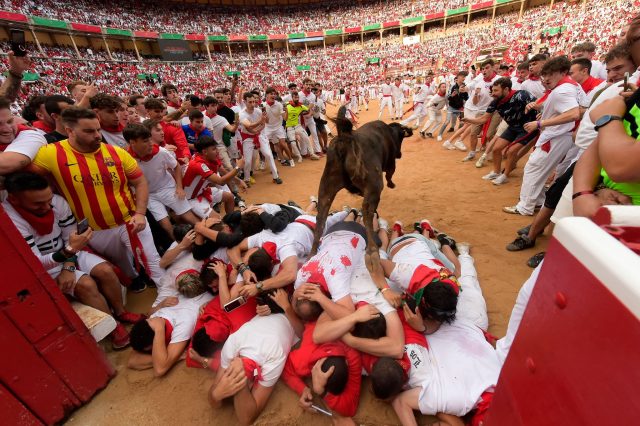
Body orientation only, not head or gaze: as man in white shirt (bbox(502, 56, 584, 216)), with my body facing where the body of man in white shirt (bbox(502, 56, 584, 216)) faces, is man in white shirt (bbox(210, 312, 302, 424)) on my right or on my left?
on my left

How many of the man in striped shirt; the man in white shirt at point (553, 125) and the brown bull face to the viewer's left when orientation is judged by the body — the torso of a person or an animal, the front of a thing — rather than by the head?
1

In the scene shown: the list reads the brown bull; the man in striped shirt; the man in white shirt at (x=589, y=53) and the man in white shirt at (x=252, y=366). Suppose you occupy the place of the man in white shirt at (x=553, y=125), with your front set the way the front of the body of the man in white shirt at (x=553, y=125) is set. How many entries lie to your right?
1

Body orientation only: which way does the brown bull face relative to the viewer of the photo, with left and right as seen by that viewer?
facing away from the viewer and to the right of the viewer

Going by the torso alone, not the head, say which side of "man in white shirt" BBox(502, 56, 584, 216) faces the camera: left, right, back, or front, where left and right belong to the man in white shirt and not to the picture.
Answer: left

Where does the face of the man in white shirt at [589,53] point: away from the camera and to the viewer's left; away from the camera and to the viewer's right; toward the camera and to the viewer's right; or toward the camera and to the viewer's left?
toward the camera and to the viewer's left

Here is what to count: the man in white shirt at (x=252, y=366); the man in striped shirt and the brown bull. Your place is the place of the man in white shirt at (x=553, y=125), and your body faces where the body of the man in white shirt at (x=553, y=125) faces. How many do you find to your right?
0

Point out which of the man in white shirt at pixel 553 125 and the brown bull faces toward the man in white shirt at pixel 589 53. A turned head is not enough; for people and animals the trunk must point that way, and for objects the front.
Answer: the brown bull

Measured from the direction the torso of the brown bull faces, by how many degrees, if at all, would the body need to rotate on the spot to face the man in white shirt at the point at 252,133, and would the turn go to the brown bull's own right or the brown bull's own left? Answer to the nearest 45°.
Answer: approximately 90° to the brown bull's own left

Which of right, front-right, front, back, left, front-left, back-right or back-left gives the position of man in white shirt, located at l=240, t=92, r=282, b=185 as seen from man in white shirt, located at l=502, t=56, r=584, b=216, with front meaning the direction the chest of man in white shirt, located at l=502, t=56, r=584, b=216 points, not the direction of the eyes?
front

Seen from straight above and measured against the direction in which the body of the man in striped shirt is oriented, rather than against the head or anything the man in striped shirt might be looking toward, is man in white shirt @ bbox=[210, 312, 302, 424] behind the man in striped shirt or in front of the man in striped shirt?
in front

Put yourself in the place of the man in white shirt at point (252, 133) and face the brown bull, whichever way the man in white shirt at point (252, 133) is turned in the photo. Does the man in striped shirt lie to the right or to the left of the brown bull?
right

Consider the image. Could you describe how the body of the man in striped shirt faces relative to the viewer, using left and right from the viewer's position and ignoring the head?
facing the viewer and to the right of the viewer

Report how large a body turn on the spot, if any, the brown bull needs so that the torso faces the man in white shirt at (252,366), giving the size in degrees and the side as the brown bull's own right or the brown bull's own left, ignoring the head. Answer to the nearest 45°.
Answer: approximately 180°

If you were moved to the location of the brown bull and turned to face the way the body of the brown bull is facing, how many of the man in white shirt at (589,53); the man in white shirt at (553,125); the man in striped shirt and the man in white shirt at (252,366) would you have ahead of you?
2

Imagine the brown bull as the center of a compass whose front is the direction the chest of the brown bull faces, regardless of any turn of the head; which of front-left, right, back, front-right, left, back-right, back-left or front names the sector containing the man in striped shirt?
back-left
